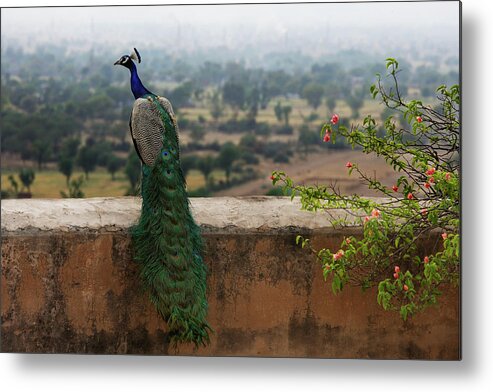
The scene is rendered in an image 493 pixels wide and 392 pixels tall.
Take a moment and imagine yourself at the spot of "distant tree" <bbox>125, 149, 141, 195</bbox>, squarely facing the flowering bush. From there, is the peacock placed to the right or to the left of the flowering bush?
right

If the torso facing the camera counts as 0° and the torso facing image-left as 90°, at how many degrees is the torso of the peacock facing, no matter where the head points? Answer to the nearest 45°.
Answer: approximately 135°

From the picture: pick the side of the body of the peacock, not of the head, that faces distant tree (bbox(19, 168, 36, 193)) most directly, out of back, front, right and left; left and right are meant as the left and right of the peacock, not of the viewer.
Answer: front

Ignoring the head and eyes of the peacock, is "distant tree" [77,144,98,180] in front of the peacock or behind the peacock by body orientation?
in front

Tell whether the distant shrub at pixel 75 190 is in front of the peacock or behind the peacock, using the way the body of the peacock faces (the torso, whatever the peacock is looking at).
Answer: in front

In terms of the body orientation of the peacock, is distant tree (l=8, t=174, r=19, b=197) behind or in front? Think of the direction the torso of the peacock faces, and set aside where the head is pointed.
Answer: in front
